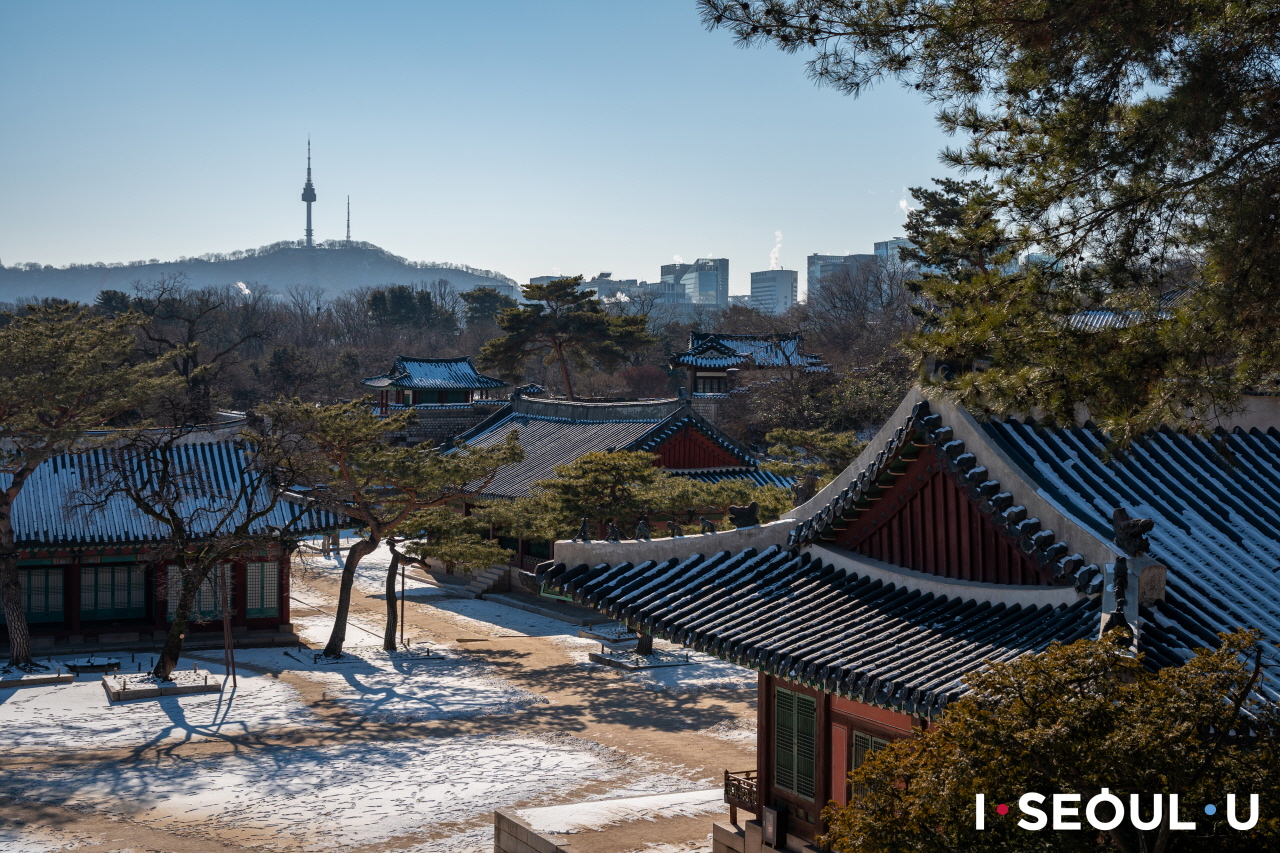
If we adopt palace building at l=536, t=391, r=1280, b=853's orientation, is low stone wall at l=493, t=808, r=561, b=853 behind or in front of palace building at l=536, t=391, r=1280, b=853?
in front

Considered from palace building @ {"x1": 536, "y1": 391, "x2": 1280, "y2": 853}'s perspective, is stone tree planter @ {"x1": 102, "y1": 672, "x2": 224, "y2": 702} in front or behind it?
in front

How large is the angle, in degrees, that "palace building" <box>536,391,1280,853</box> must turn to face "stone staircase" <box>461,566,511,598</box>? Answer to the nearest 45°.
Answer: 0° — it already faces it

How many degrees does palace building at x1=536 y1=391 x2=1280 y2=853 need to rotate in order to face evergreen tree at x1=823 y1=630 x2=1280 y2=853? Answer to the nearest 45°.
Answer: approximately 135° to its left

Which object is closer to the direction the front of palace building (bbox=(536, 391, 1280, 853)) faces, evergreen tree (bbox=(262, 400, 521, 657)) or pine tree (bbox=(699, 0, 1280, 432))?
the evergreen tree

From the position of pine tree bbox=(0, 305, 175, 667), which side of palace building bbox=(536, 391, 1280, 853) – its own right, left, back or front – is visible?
front

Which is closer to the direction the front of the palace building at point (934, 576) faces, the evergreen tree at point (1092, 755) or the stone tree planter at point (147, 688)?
the stone tree planter

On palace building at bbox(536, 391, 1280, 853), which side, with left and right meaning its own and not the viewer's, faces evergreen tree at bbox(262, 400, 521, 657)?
front

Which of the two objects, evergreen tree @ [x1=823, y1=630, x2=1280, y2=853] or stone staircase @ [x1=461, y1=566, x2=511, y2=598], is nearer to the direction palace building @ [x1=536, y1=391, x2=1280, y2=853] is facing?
the stone staircase
